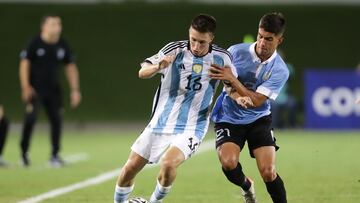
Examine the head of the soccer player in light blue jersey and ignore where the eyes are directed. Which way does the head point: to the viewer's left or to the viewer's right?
to the viewer's left

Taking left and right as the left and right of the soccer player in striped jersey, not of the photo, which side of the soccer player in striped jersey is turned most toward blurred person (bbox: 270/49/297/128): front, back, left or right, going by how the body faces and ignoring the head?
back

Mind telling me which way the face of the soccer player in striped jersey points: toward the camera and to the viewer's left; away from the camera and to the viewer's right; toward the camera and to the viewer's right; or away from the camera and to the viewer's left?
toward the camera and to the viewer's left

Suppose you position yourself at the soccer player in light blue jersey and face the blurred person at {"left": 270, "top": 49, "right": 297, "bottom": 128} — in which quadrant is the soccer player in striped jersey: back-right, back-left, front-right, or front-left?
back-left

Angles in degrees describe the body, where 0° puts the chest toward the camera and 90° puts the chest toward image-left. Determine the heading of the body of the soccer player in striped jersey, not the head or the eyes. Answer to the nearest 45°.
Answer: approximately 0°
